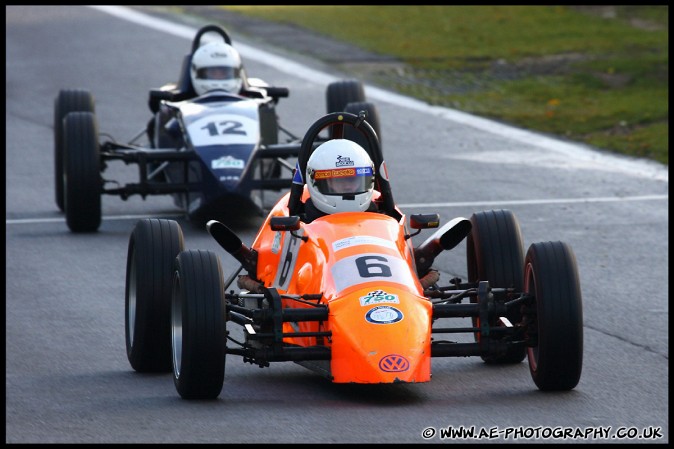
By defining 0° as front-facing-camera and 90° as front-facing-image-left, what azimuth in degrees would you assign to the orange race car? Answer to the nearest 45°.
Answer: approximately 0°
